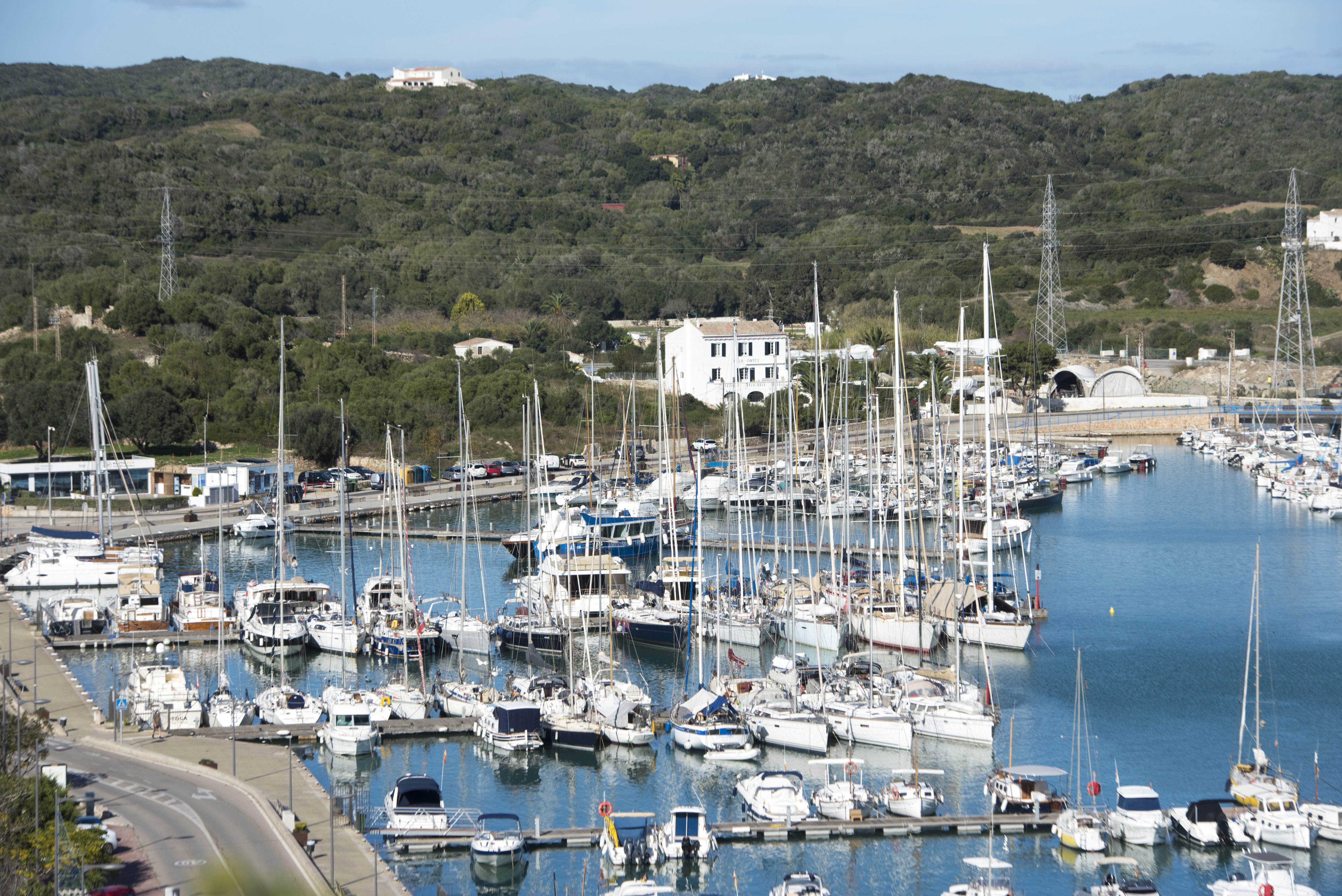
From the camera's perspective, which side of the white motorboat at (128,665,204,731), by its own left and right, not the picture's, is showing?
back

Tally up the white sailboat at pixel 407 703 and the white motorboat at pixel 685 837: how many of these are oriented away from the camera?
1

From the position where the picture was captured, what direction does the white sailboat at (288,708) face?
facing away from the viewer
